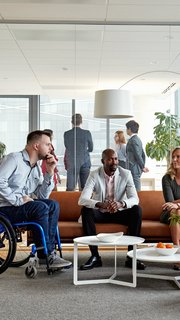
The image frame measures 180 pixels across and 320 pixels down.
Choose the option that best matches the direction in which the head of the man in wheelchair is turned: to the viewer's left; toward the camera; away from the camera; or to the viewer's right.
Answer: to the viewer's right

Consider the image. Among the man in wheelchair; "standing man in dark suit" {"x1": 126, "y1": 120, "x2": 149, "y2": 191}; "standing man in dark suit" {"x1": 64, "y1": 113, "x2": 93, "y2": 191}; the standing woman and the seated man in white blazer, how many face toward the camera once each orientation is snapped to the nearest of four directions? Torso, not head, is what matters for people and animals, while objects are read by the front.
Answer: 1

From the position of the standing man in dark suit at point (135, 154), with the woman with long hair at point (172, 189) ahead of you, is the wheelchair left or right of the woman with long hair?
right

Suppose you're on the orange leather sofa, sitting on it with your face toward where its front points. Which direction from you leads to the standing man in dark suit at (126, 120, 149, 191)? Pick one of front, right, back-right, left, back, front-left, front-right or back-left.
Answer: back

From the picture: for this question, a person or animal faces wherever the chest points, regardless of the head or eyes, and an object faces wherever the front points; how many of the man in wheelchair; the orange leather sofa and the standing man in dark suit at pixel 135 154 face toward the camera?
1

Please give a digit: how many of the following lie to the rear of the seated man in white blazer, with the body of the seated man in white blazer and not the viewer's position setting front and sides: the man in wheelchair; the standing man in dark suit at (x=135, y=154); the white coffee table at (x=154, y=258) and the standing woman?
2

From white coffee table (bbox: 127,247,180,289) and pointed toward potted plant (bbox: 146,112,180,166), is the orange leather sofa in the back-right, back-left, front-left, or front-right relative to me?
front-left

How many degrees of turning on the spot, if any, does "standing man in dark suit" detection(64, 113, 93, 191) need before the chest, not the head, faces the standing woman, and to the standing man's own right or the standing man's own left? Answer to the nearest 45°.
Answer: approximately 90° to the standing man's own right

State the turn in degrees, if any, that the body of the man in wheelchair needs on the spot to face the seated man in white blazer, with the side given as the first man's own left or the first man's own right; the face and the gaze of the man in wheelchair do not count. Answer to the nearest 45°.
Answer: approximately 45° to the first man's own left

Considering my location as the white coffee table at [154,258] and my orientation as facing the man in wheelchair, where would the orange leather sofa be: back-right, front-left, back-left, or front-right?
front-right

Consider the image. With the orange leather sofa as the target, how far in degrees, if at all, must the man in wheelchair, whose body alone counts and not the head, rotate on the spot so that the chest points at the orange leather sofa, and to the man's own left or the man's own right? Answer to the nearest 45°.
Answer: approximately 45° to the man's own left

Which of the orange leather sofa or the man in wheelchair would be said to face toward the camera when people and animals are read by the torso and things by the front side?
the orange leather sofa

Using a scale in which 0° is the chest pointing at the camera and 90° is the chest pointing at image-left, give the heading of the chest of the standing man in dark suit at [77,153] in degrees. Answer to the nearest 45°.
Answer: approximately 180°

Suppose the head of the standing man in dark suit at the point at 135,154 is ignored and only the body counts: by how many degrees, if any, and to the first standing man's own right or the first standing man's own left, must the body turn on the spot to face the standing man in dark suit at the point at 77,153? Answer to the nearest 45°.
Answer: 0° — they already face them
